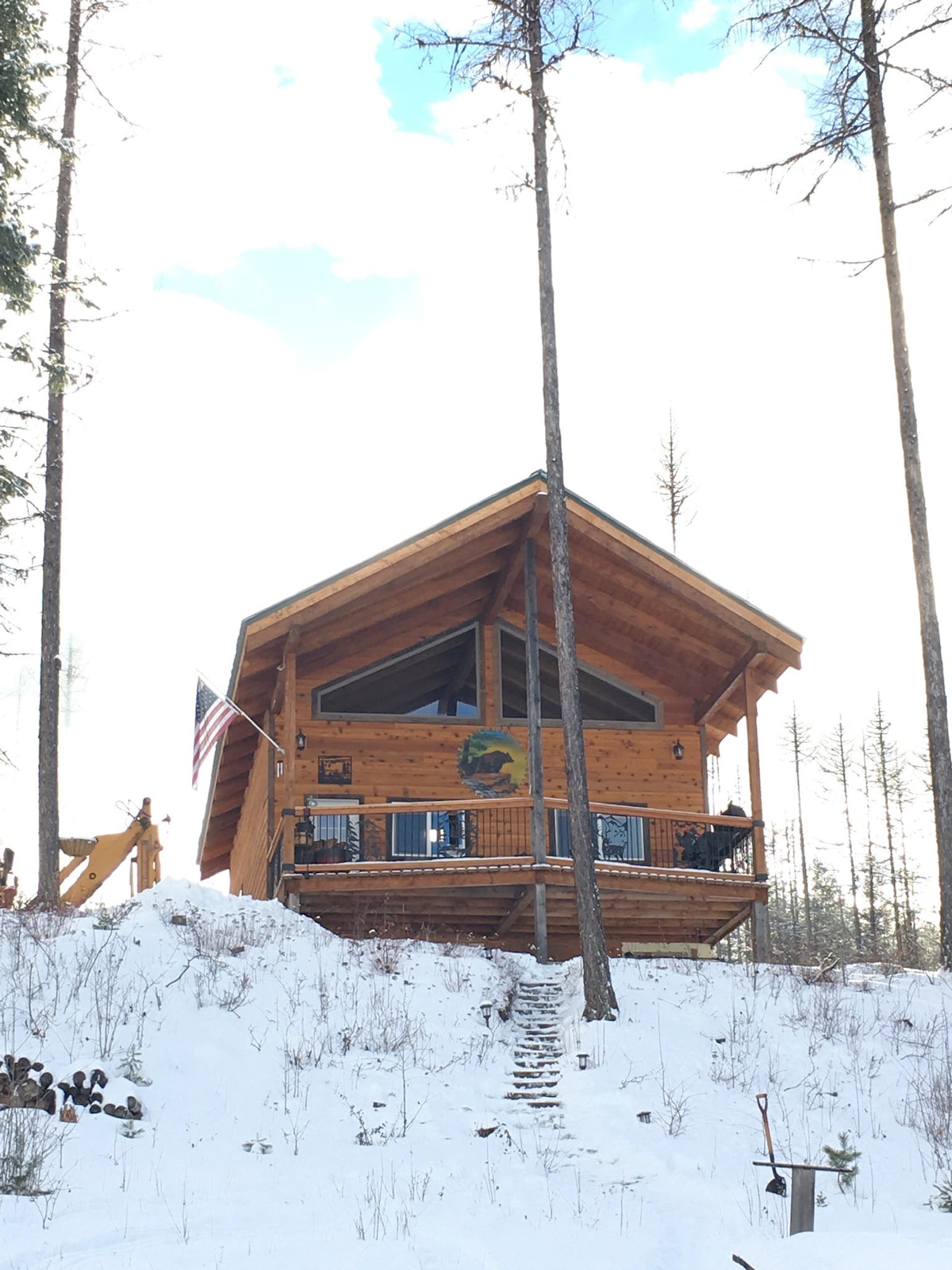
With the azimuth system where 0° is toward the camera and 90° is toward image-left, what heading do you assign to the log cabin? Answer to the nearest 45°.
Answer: approximately 0°

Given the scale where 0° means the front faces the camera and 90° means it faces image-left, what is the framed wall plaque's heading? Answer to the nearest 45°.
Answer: approximately 0°

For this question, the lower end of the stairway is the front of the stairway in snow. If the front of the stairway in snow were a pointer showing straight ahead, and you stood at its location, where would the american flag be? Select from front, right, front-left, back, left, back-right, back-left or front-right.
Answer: back-right

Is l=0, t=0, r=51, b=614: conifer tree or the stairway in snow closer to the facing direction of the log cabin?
the stairway in snow

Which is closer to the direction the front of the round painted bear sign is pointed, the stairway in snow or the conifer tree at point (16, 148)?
the stairway in snow

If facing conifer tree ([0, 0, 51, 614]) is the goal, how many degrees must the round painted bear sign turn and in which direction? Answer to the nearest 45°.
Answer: approximately 45° to its right
